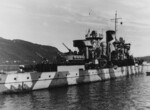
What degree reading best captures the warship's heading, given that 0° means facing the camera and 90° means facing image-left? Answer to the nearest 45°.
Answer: approximately 45°
